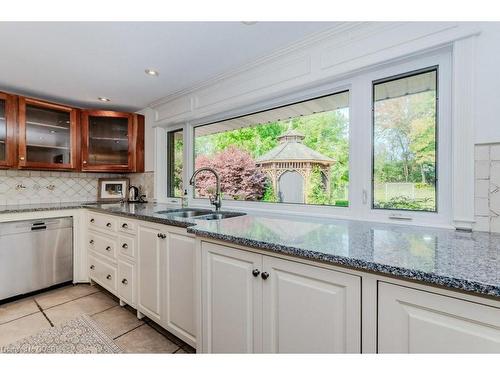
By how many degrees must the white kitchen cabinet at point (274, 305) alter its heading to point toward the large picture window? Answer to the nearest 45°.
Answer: approximately 135° to its right

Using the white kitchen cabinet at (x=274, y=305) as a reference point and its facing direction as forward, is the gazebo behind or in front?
behind

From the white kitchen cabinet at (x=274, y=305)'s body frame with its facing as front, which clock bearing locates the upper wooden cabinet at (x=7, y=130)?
The upper wooden cabinet is roughly at 2 o'clock from the white kitchen cabinet.

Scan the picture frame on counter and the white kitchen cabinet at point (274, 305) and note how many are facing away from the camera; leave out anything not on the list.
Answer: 0

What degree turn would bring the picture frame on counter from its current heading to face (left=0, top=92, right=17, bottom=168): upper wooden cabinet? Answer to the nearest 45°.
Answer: approximately 45° to its right

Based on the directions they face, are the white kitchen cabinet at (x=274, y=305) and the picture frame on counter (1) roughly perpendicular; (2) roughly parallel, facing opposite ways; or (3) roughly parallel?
roughly perpendicular

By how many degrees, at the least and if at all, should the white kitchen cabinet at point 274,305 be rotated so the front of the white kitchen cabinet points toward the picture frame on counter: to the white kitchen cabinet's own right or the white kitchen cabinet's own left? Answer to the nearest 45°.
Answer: approximately 90° to the white kitchen cabinet's own right

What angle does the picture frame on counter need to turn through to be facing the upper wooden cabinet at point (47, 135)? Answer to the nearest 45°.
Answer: approximately 45° to its right

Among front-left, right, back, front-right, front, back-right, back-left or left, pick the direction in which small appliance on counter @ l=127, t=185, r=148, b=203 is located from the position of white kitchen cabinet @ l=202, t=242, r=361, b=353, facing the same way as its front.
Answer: right

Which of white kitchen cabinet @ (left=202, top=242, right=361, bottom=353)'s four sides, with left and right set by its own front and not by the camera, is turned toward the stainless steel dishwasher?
right

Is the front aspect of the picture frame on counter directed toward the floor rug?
yes
